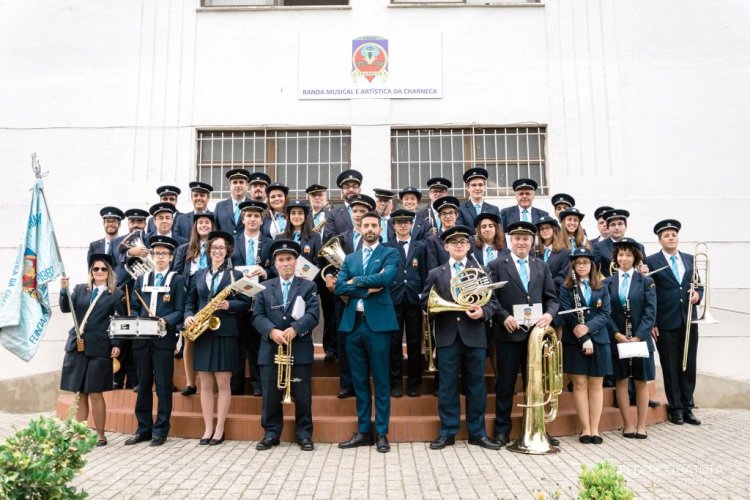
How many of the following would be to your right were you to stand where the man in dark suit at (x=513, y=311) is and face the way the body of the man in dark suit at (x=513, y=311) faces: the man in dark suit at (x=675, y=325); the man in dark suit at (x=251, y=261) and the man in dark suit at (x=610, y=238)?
1

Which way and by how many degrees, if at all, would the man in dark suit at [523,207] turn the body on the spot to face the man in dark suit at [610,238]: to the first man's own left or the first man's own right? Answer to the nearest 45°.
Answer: approximately 90° to the first man's own left

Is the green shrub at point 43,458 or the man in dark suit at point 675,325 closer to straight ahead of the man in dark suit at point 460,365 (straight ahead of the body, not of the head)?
the green shrub

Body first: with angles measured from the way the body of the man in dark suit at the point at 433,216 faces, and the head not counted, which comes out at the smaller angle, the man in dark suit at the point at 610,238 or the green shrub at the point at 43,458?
the green shrub

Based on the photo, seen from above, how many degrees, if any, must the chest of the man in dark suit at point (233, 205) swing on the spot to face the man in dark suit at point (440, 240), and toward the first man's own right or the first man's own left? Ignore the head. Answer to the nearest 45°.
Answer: approximately 45° to the first man's own left

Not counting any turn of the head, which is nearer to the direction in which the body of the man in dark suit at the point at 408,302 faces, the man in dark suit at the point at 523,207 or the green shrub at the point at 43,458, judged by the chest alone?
the green shrub
